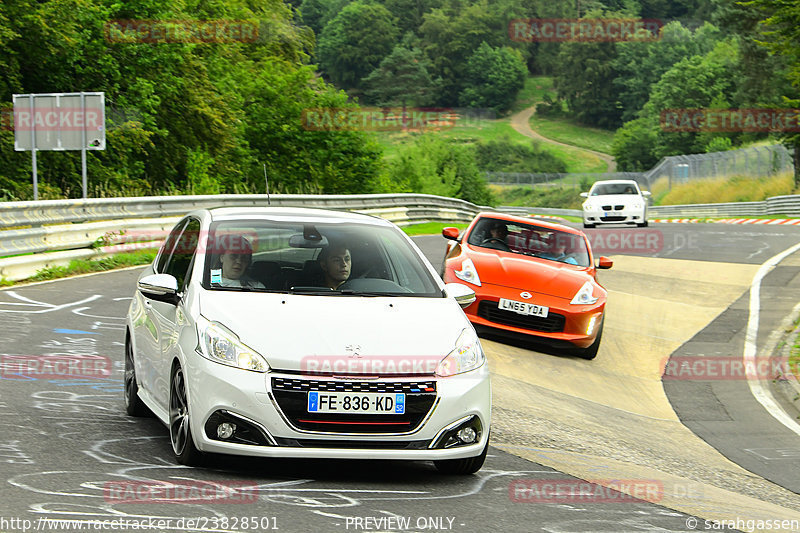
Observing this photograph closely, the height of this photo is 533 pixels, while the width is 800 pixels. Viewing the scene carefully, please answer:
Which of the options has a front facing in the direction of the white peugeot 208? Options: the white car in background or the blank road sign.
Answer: the white car in background

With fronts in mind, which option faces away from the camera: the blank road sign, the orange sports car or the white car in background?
the blank road sign

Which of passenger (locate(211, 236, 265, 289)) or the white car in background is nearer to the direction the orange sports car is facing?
the passenger

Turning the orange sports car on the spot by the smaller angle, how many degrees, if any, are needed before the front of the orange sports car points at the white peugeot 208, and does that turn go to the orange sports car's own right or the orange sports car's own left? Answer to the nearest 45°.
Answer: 0° — it already faces it

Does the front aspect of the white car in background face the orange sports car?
yes

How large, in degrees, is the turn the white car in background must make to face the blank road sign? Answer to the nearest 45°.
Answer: approximately 45° to its right

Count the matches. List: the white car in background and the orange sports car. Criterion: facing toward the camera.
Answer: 2

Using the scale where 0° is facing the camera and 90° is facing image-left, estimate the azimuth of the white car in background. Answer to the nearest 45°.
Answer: approximately 0°

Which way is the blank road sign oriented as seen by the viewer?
away from the camera

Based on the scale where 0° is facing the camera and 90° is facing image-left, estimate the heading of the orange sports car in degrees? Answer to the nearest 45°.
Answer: approximately 0°
